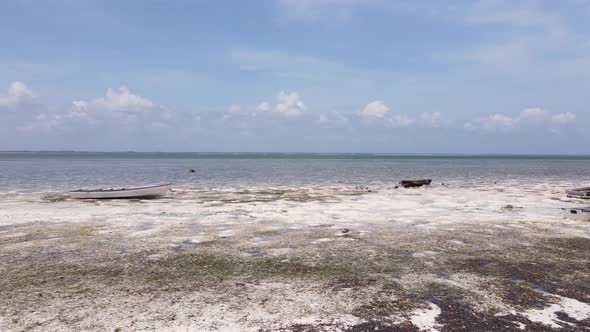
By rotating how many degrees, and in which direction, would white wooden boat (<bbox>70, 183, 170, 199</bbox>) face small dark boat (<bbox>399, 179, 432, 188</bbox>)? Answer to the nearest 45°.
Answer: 0° — it already faces it

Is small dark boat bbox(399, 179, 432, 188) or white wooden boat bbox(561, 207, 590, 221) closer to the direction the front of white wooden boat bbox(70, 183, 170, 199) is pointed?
the small dark boat

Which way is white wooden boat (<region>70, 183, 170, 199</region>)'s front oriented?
to the viewer's right
